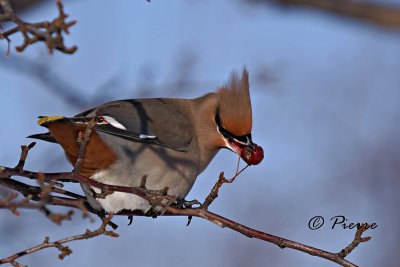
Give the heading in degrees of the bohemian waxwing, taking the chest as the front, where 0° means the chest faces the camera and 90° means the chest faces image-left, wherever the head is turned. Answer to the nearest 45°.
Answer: approximately 270°
